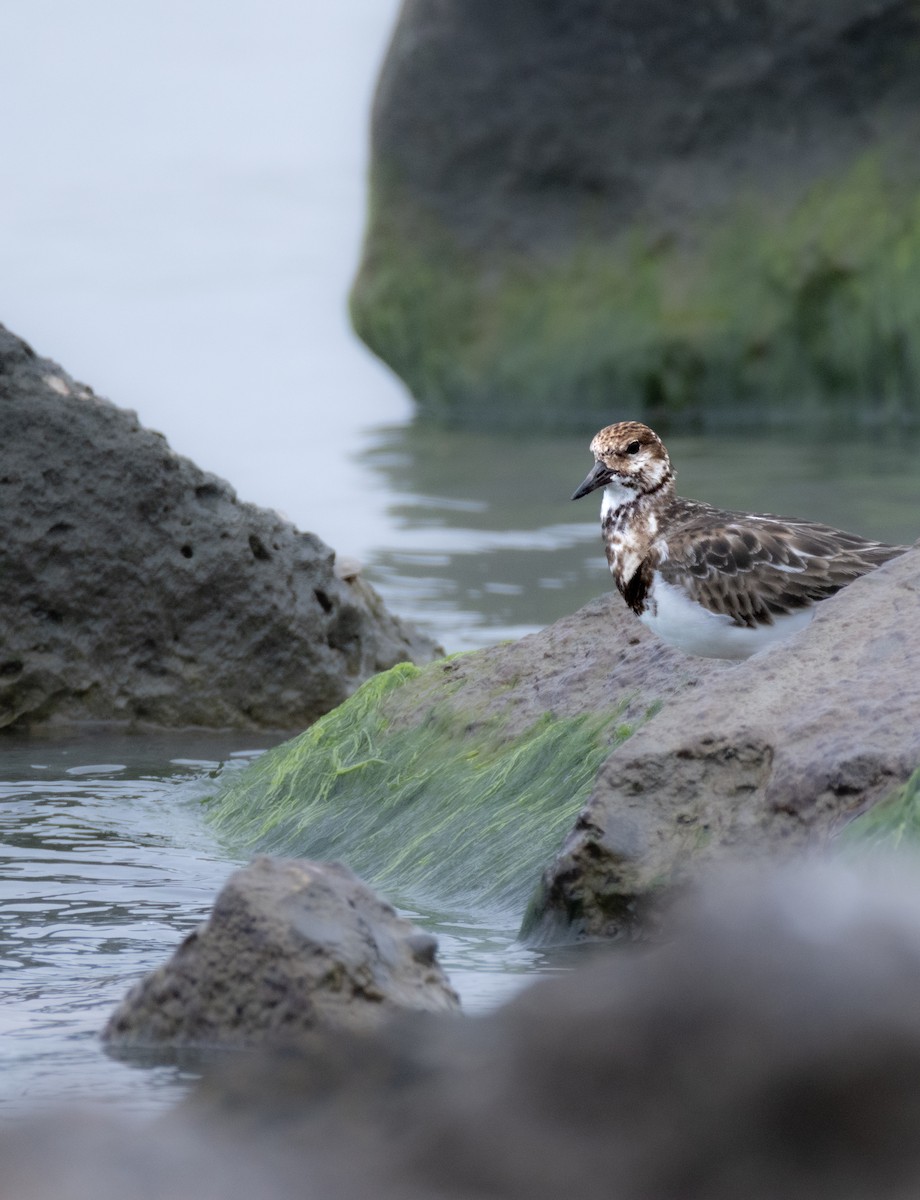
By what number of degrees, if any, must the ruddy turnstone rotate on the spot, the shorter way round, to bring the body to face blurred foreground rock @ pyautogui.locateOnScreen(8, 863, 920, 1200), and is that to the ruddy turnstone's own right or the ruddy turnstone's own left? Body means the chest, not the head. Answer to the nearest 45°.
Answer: approximately 90° to the ruddy turnstone's own left

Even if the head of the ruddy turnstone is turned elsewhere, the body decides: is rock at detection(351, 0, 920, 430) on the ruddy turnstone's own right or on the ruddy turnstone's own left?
on the ruddy turnstone's own right

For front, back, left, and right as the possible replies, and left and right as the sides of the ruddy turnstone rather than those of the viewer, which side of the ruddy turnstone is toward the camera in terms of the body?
left

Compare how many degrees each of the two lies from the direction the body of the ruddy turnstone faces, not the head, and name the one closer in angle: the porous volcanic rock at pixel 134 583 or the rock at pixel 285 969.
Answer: the porous volcanic rock

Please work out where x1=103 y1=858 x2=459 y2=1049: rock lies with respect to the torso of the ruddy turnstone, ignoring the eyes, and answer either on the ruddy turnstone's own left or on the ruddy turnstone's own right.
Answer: on the ruddy turnstone's own left

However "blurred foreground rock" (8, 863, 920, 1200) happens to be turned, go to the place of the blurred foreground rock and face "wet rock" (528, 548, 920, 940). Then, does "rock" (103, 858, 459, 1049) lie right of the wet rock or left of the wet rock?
left

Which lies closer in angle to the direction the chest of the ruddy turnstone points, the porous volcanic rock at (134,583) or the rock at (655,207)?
the porous volcanic rock
